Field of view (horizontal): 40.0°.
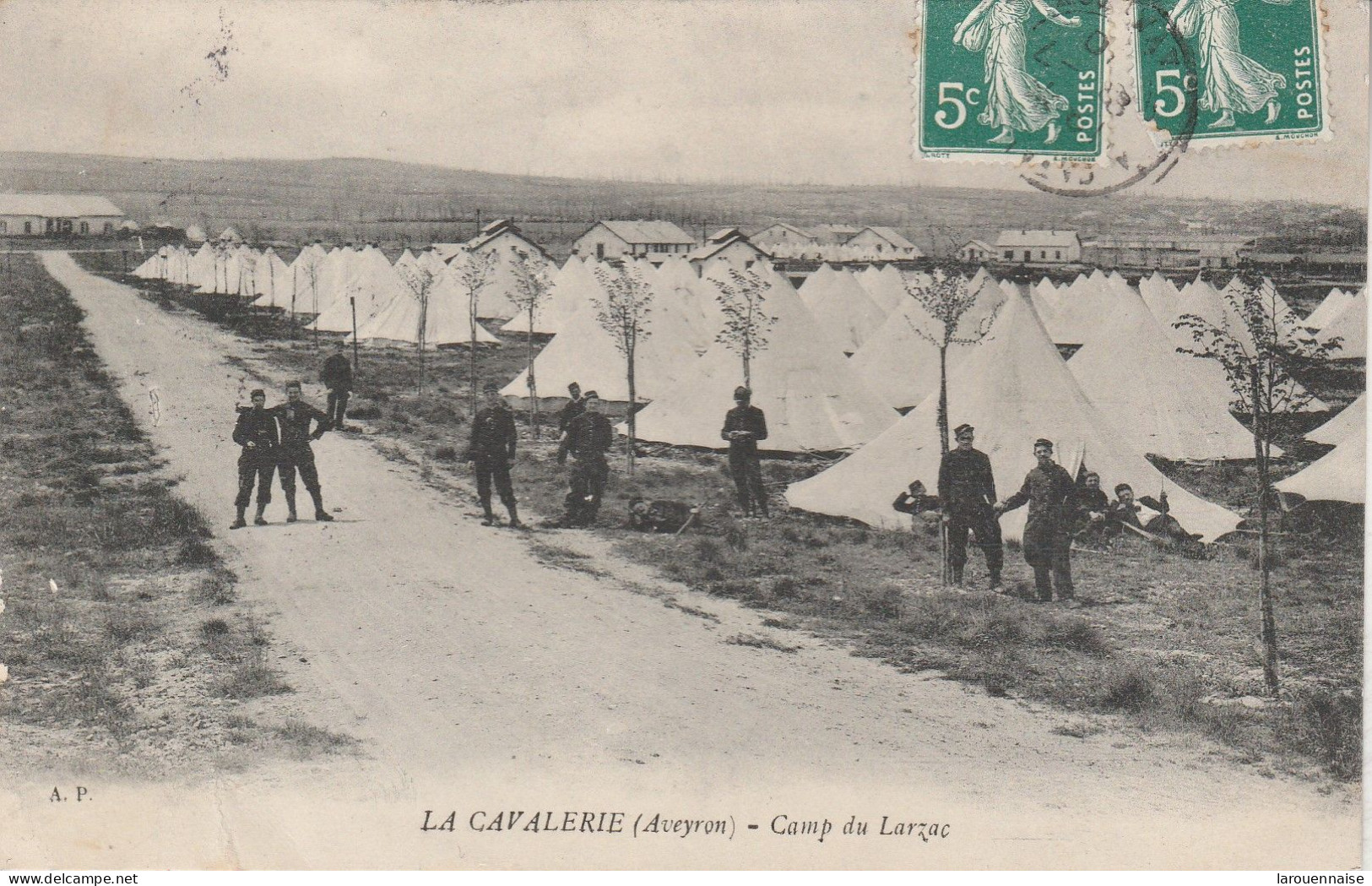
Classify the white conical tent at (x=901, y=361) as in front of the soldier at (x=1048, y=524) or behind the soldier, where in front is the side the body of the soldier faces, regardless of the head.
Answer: behind

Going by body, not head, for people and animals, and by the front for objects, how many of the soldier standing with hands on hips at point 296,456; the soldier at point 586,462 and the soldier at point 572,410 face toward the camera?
3
